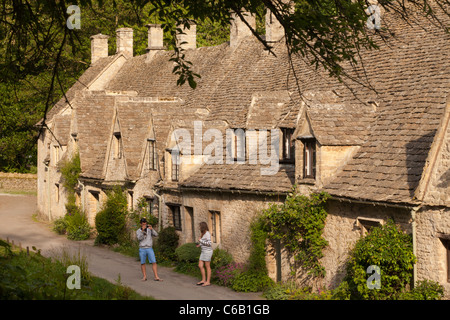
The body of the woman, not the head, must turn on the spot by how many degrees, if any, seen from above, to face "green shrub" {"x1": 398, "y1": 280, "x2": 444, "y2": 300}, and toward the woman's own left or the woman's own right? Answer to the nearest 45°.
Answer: approximately 135° to the woman's own left

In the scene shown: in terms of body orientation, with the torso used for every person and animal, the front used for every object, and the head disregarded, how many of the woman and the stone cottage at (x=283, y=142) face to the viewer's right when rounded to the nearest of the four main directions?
0

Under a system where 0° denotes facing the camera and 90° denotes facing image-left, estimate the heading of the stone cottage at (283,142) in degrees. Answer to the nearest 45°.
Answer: approximately 45°

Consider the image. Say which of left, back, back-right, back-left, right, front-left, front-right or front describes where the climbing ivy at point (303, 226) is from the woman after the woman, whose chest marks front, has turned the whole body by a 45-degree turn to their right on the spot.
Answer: back

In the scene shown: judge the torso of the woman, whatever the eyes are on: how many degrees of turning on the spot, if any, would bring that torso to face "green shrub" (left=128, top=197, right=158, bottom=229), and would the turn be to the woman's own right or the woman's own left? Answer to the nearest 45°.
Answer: approximately 90° to the woman's own right
